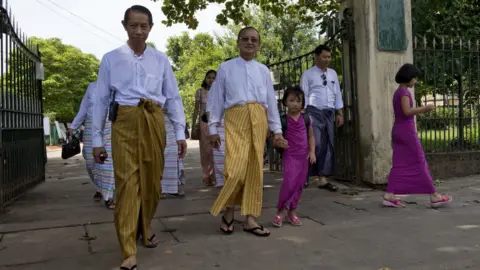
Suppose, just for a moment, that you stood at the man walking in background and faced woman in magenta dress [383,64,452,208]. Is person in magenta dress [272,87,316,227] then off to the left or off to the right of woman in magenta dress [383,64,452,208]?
right

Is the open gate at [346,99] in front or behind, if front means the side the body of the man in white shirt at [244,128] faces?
behind

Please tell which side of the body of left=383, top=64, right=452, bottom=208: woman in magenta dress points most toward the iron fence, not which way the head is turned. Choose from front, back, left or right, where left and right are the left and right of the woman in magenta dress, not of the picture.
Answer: left

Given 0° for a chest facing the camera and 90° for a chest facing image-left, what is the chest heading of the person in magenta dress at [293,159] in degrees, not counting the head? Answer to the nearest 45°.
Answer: approximately 0°

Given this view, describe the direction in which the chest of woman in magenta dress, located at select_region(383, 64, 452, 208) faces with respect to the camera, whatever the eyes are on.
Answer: to the viewer's right

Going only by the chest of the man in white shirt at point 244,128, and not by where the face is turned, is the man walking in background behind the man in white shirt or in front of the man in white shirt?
behind

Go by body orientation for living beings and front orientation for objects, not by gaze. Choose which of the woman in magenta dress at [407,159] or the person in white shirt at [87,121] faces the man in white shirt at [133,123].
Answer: the person in white shirt at [87,121]

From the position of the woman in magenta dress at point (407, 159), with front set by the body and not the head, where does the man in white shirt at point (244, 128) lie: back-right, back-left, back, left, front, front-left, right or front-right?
back-right

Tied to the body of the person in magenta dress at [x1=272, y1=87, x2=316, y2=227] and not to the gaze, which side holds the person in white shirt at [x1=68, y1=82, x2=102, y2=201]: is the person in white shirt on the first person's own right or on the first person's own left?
on the first person's own right

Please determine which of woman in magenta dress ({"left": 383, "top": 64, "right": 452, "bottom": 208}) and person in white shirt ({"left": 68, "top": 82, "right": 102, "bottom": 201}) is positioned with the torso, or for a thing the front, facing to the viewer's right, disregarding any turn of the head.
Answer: the woman in magenta dress

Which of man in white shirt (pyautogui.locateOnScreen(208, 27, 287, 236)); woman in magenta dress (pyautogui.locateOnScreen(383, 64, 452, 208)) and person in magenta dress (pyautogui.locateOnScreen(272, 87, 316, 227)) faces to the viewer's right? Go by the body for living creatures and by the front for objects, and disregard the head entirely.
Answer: woman in magenta dress (pyautogui.locateOnScreen(383, 64, 452, 208))

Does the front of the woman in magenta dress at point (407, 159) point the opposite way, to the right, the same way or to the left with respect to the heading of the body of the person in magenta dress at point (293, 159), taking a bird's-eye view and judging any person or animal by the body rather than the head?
to the left
